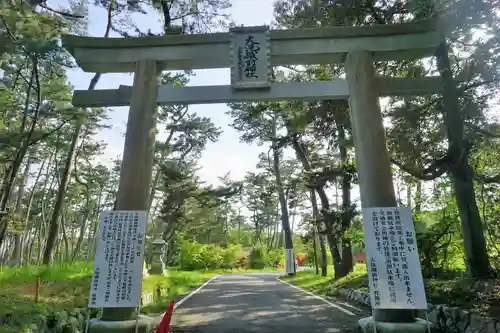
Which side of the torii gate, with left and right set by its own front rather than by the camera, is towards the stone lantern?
back

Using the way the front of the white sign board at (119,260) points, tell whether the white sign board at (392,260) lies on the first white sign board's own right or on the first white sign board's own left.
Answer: on the first white sign board's own left

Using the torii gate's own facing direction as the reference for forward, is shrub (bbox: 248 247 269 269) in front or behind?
behind

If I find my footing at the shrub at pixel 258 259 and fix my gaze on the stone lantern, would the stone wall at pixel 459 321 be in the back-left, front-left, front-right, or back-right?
front-left

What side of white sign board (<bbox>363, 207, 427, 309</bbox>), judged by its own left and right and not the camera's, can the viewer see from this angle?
front

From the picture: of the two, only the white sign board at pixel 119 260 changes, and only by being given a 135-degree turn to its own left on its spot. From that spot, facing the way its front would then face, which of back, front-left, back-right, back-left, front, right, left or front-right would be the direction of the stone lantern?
front-left

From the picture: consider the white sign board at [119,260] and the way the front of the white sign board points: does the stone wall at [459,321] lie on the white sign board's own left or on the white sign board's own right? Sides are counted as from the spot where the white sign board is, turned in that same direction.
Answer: on the white sign board's own left

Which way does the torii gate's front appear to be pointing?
toward the camera
